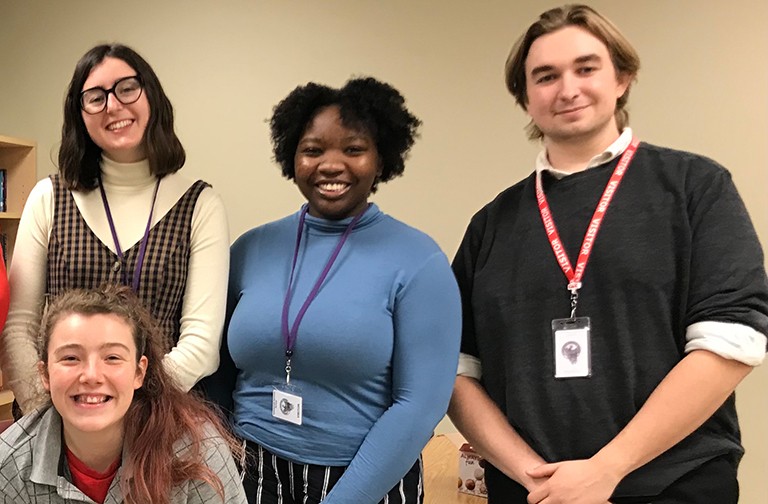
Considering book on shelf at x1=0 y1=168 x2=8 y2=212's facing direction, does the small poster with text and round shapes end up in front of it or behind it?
in front

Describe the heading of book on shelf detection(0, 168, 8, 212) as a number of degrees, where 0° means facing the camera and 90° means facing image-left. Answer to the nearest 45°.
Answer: approximately 0°

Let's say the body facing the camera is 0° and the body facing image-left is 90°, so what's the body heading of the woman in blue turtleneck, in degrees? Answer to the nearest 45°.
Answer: approximately 45°

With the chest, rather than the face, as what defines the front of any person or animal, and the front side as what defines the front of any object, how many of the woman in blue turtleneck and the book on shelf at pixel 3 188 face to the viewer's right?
0

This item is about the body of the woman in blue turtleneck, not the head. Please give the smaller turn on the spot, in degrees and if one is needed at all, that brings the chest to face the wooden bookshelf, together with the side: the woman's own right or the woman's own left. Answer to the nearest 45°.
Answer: approximately 90° to the woman's own right

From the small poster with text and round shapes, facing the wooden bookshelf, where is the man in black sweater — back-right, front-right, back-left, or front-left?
back-left

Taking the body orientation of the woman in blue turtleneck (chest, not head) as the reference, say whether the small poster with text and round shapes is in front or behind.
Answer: behind
